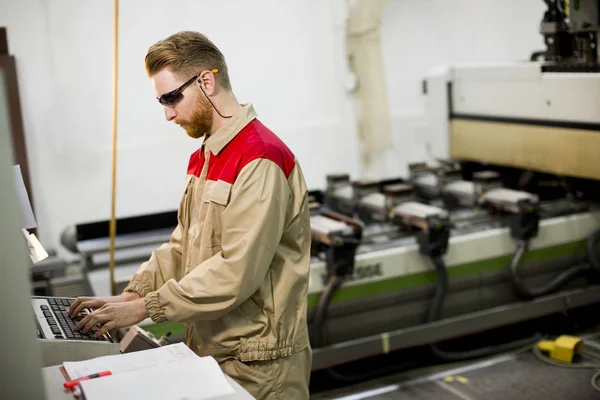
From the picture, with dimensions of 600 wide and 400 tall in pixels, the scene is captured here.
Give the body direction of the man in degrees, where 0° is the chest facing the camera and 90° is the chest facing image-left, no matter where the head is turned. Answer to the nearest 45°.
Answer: approximately 45°

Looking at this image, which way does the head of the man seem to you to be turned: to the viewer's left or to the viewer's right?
to the viewer's left

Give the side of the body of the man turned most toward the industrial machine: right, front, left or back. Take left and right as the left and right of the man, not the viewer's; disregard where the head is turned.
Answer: back
